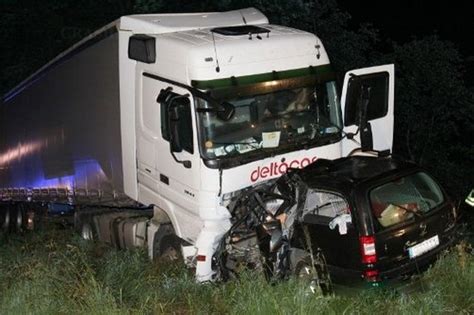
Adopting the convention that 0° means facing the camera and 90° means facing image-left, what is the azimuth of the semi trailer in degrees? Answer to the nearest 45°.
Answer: approximately 315°
